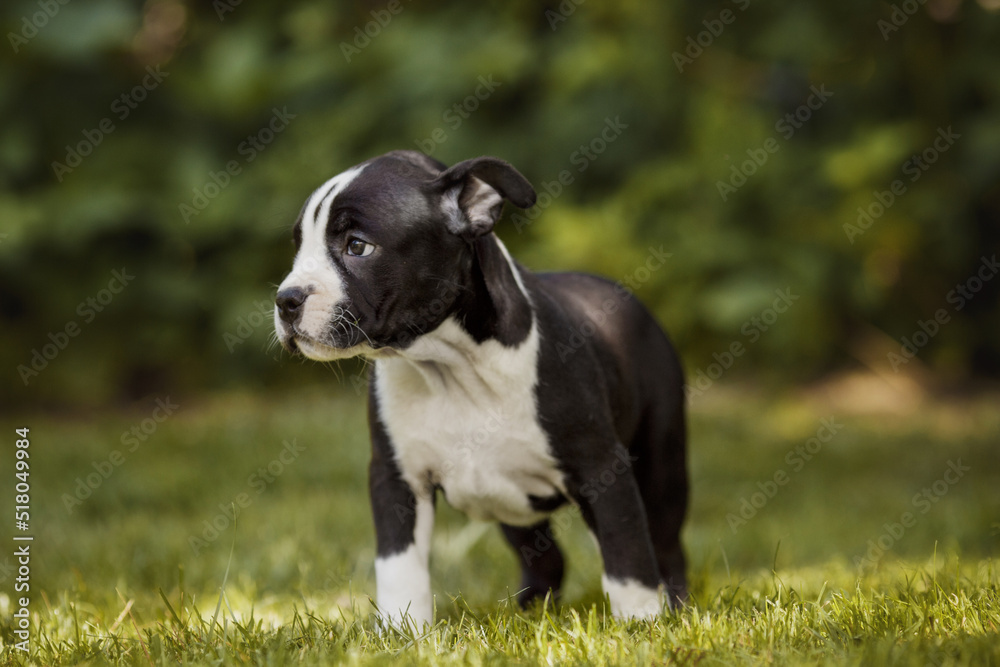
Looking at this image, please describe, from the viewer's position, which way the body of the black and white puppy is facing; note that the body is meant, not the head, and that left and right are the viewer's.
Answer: facing the viewer and to the left of the viewer
